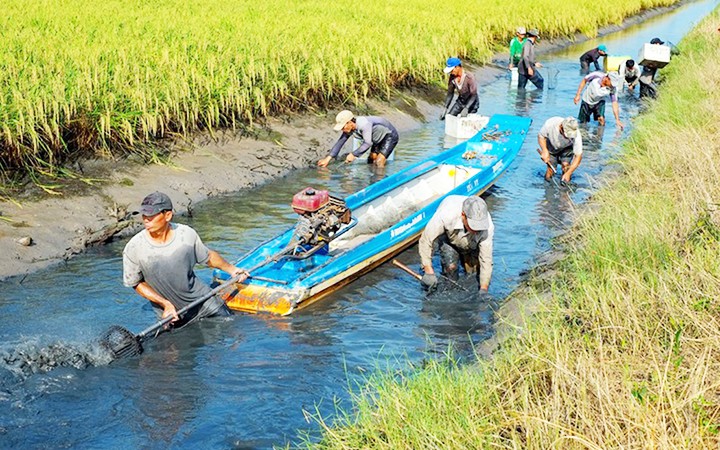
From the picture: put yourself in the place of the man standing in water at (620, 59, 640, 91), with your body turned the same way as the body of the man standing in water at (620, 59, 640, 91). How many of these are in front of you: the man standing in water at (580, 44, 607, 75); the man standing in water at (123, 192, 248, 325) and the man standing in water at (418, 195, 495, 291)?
2

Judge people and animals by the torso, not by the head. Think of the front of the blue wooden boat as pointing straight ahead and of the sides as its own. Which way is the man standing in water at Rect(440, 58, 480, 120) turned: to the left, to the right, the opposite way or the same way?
the opposite way

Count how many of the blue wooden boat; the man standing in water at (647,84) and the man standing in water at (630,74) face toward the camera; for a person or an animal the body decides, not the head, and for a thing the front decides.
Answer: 2

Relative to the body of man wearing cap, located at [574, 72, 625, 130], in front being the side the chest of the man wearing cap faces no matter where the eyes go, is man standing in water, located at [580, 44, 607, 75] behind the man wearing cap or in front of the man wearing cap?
behind

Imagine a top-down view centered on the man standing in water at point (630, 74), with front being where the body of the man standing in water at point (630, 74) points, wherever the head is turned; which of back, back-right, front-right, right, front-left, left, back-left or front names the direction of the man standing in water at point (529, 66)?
right

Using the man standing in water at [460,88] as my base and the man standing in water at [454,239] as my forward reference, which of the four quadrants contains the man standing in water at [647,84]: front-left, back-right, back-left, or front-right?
back-left

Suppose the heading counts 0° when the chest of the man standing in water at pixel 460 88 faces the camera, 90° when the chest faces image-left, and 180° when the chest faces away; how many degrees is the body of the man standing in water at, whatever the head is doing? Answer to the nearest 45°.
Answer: approximately 45°

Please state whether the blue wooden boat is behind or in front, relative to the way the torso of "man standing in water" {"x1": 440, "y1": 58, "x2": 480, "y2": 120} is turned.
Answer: in front

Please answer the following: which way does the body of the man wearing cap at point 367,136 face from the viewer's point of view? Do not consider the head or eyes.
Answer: to the viewer's left

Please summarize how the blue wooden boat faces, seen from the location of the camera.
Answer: facing away from the viewer and to the right of the viewer

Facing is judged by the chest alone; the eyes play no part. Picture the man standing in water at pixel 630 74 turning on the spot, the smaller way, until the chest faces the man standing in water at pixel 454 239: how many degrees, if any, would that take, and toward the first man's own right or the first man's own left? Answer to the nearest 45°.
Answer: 0° — they already face them
